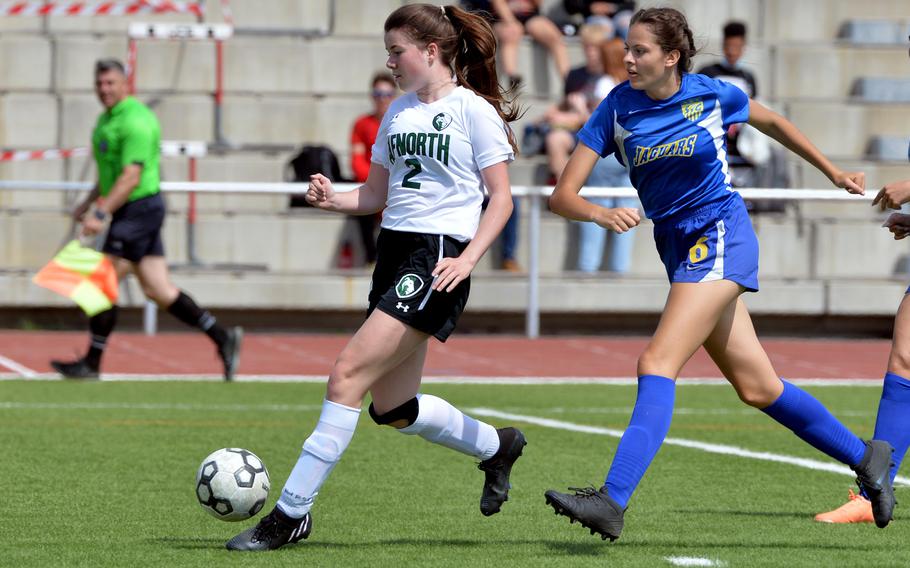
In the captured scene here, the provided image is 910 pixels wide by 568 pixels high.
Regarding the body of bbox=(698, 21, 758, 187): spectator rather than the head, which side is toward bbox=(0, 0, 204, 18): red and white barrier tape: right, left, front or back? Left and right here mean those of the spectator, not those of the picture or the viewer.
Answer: right

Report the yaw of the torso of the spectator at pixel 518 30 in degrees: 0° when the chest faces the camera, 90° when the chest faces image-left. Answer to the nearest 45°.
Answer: approximately 0°

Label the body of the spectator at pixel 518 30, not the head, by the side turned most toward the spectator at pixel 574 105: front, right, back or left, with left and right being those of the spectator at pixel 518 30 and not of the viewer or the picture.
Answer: front

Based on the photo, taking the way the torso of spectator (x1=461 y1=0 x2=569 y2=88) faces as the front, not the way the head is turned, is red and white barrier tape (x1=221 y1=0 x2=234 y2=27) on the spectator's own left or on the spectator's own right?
on the spectator's own right

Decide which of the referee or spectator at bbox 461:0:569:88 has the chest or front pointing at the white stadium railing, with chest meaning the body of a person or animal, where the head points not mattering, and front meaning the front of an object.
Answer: the spectator
